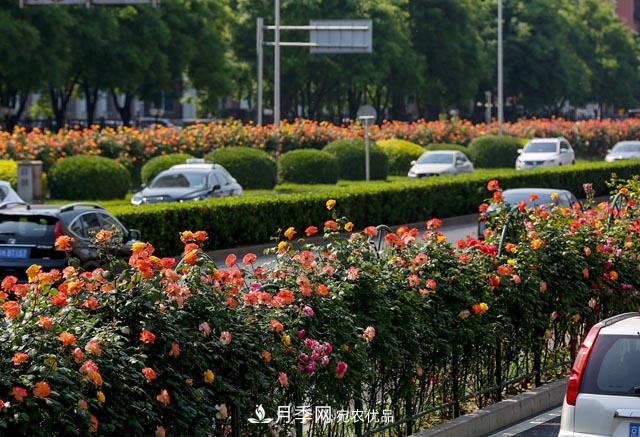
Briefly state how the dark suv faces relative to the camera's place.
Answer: facing away from the viewer and to the right of the viewer

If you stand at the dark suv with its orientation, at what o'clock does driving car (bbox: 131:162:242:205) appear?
The driving car is roughly at 11 o'clock from the dark suv.

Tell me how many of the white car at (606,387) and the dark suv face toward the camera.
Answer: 0

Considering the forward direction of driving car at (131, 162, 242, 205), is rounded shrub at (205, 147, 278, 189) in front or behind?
behind

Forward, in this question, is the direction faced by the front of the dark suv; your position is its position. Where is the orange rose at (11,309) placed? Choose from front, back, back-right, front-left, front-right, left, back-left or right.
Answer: back-right

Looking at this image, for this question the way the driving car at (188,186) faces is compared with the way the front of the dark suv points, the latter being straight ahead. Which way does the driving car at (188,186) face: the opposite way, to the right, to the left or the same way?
the opposite way

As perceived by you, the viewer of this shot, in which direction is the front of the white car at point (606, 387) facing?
facing away from the viewer and to the right of the viewer

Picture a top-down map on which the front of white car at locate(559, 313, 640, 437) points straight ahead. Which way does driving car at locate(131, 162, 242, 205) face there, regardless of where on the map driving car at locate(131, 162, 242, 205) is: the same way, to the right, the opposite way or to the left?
the opposite way

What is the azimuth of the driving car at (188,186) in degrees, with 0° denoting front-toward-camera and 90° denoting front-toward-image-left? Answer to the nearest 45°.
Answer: approximately 45°
